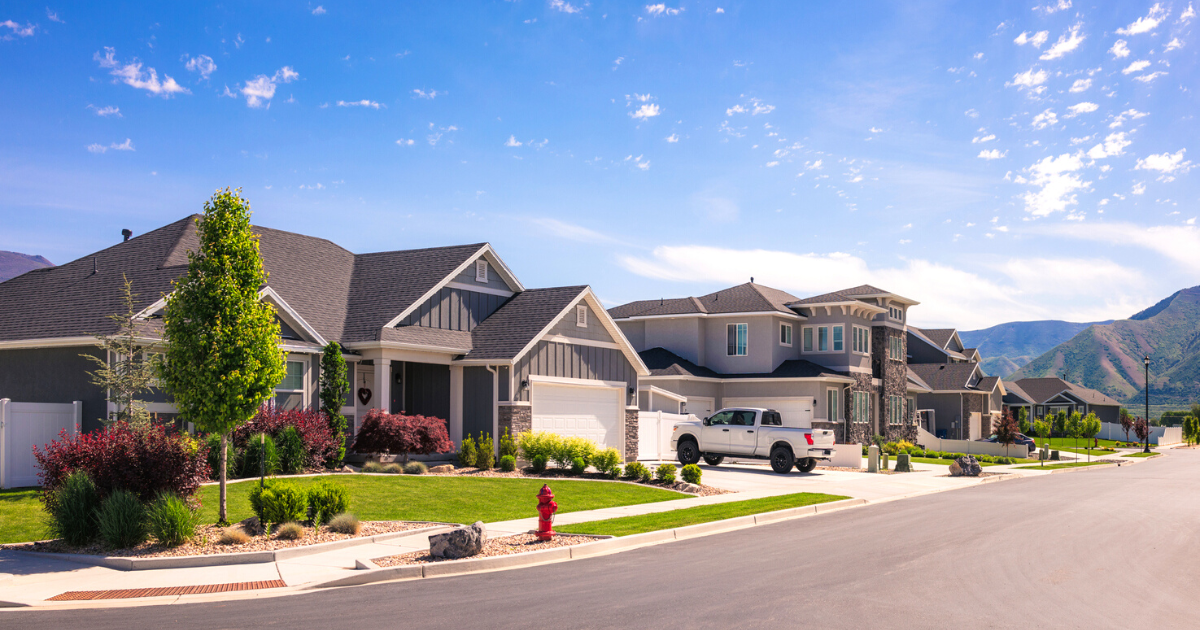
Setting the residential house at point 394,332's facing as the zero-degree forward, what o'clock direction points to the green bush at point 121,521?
The green bush is roughly at 2 o'clock from the residential house.

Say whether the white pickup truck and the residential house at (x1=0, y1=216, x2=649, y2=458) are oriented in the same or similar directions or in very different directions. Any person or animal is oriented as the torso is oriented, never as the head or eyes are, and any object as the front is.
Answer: very different directions

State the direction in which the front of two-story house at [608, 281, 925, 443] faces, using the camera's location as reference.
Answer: facing the viewer and to the right of the viewer

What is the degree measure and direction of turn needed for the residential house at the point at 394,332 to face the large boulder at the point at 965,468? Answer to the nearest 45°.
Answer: approximately 45° to its left

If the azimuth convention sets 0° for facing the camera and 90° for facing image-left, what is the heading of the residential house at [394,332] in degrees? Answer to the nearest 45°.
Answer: approximately 315°

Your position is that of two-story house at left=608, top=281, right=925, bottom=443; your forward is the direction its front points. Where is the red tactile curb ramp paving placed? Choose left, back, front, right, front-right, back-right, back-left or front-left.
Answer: front-right

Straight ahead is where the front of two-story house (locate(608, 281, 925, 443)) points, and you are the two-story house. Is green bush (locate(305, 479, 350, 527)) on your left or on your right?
on your right
